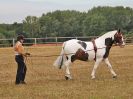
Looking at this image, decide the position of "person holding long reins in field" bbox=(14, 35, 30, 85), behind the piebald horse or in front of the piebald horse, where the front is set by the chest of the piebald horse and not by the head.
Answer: behind

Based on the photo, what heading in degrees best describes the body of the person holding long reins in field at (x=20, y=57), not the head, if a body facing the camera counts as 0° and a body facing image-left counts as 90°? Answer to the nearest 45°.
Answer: approximately 270°

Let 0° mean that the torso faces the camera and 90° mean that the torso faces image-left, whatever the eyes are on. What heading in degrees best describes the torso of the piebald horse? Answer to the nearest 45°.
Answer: approximately 270°

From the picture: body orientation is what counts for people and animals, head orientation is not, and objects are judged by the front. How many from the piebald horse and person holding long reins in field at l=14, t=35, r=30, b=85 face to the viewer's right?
2
